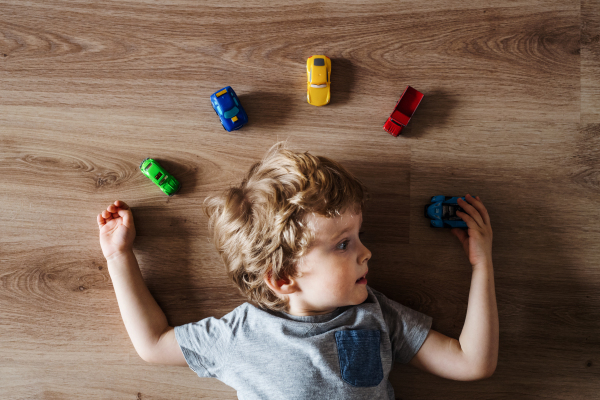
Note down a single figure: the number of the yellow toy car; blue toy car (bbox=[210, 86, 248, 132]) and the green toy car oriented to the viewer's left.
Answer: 0

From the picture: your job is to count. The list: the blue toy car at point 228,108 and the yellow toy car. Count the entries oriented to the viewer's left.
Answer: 0

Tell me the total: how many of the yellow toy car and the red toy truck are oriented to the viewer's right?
0
